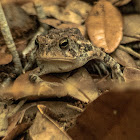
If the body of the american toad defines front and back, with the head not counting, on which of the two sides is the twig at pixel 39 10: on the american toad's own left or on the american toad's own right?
on the american toad's own right

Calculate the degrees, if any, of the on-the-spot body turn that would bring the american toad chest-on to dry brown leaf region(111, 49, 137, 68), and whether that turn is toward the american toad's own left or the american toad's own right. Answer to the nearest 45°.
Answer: approximately 135° to the american toad's own left

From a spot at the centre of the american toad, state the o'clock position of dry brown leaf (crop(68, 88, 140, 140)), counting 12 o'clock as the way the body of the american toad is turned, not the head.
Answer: The dry brown leaf is roughly at 10 o'clock from the american toad.

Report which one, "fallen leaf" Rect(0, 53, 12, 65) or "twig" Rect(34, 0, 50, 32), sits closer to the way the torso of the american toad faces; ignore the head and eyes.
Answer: the fallen leaf

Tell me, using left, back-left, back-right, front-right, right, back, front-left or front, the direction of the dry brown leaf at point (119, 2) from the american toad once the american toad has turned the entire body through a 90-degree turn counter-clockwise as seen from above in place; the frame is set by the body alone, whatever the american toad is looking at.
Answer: left

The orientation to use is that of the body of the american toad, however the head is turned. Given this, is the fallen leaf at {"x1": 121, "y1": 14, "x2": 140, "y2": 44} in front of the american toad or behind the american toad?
behind

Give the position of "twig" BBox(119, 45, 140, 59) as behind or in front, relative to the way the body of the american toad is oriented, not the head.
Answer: behind

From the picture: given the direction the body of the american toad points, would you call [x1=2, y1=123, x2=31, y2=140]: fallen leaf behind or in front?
in front

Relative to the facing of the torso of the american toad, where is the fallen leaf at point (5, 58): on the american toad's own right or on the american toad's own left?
on the american toad's own right

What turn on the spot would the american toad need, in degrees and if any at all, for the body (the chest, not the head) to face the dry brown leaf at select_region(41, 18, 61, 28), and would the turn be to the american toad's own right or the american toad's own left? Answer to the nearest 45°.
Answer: approximately 135° to the american toad's own right

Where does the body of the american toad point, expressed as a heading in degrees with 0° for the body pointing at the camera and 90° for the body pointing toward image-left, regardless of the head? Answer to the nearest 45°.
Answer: approximately 45°
